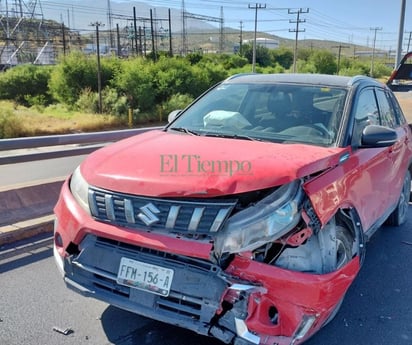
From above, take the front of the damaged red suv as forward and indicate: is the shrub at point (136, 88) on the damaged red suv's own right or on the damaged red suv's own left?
on the damaged red suv's own right

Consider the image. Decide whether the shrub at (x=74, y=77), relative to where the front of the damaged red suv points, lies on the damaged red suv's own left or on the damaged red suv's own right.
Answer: on the damaged red suv's own right

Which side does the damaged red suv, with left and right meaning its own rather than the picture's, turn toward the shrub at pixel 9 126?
right

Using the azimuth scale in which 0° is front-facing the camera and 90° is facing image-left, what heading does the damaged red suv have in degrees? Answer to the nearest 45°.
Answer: approximately 45°

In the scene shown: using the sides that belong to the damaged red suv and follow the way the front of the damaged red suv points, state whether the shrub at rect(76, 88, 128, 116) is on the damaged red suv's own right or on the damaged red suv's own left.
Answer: on the damaged red suv's own right

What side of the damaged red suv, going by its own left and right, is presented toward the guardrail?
right
